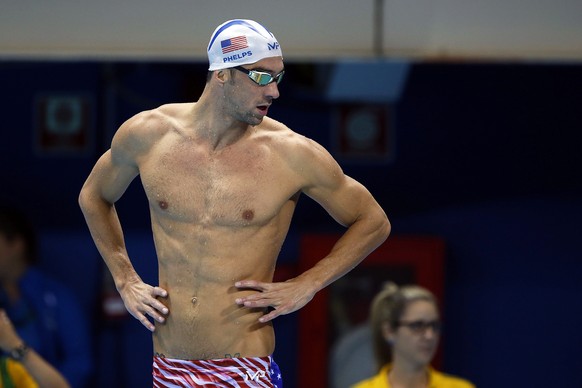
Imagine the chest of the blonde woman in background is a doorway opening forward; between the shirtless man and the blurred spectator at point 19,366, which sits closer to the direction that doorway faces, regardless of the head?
the shirtless man

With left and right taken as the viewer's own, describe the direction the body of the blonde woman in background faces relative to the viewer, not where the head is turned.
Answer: facing the viewer and to the right of the viewer

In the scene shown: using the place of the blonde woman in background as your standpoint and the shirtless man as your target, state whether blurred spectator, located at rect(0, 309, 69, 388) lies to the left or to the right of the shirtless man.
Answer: right

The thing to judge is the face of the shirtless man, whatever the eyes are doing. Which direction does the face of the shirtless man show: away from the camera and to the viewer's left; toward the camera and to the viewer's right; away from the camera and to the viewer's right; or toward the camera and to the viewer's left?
toward the camera and to the viewer's right

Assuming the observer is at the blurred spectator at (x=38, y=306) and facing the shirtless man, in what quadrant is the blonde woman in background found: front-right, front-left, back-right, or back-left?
front-left

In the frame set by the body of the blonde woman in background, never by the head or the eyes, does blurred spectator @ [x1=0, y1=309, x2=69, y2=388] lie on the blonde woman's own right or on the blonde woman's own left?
on the blonde woman's own right
